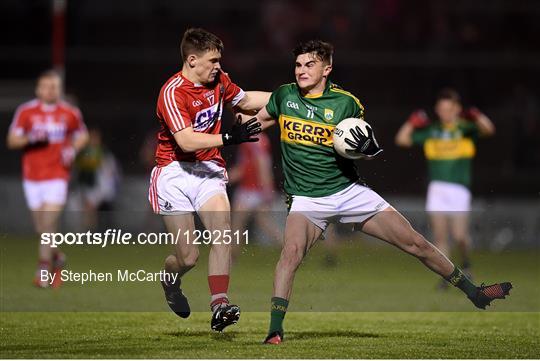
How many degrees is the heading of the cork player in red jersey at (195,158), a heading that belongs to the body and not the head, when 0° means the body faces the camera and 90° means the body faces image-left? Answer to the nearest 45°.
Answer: approximately 315°

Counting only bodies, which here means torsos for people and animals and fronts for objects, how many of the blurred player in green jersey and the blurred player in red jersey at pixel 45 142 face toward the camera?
2

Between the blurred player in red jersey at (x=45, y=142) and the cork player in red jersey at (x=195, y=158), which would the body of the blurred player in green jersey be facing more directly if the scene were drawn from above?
the cork player in red jersey

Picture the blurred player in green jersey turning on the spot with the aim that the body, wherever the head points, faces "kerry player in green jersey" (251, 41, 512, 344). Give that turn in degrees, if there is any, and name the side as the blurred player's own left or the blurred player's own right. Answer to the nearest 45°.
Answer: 0° — they already face them

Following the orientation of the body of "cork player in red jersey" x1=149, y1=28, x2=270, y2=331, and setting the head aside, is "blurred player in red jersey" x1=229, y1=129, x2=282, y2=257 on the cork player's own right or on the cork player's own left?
on the cork player's own left

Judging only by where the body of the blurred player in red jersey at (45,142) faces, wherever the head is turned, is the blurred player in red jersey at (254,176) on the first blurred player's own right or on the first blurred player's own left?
on the first blurred player's own left

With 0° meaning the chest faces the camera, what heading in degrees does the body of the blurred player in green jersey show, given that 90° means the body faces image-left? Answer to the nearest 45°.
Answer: approximately 0°

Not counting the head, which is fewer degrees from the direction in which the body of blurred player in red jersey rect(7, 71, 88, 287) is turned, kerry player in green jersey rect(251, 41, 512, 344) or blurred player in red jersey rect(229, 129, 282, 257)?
the kerry player in green jersey

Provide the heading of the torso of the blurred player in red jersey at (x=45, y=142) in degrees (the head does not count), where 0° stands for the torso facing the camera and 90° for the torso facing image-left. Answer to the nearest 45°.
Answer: approximately 0°

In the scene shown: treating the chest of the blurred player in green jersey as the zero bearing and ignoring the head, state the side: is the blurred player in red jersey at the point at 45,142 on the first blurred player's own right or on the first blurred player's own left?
on the first blurred player's own right

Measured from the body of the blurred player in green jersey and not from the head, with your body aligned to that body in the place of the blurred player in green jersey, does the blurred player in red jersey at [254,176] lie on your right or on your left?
on your right
